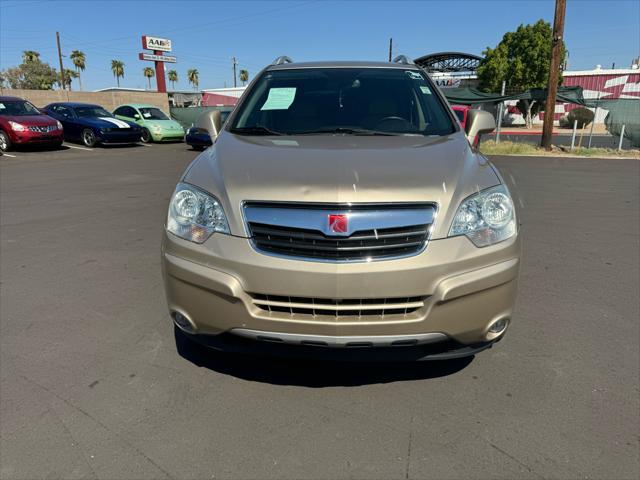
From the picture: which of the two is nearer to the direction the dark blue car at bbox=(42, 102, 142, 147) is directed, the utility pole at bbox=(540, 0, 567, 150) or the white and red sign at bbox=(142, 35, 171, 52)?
the utility pole

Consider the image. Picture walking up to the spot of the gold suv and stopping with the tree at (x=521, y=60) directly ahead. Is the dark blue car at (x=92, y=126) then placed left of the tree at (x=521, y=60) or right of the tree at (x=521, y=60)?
left

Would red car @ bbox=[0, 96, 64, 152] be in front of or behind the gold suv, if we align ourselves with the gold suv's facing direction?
behind

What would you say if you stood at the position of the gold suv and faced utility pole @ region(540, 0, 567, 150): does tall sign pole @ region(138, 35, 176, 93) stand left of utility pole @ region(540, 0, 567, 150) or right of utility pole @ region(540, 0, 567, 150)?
left

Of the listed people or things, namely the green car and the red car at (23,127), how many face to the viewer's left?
0

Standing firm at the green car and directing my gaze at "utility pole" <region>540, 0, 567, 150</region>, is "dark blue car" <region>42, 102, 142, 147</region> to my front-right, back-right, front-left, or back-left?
back-right

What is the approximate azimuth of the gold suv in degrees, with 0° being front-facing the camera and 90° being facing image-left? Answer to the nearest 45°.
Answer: approximately 0°

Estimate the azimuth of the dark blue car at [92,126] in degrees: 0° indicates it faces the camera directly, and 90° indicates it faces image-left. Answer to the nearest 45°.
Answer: approximately 315°
